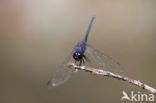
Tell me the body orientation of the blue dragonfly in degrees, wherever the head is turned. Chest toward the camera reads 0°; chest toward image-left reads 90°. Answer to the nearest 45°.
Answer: approximately 45°
